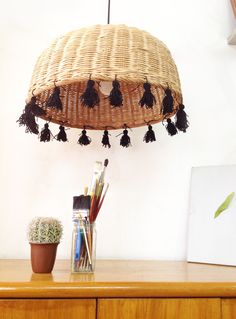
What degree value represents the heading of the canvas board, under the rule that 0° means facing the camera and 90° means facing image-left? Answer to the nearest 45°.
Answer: approximately 0°

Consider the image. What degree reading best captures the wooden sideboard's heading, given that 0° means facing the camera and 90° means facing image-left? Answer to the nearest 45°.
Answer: approximately 0°
